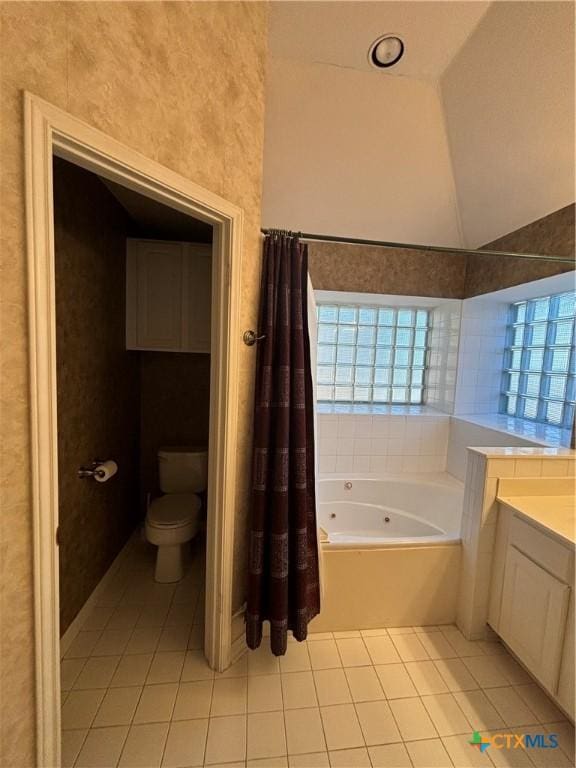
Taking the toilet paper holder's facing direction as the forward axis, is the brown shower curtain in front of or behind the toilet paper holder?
in front

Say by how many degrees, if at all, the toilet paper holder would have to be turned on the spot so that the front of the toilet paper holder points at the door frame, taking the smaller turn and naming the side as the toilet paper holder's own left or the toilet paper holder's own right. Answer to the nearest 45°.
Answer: approximately 90° to the toilet paper holder's own right

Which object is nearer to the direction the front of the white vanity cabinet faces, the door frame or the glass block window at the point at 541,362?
the door frame

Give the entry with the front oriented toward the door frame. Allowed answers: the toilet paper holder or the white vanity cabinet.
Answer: the white vanity cabinet

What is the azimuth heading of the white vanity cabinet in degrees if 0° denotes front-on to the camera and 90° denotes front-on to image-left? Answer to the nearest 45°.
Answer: approximately 45°

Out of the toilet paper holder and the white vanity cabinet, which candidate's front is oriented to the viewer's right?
the toilet paper holder

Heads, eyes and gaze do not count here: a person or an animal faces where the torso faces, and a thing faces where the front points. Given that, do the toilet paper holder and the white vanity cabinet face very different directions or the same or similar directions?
very different directions

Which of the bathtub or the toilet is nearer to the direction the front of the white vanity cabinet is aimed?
the toilet

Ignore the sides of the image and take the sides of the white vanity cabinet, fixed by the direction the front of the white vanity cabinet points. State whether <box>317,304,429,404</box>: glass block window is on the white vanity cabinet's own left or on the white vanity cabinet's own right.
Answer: on the white vanity cabinet's own right

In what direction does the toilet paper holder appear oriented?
to the viewer's right

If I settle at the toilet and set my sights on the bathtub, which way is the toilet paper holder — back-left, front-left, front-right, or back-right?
back-right

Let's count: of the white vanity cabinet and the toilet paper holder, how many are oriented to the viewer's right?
1

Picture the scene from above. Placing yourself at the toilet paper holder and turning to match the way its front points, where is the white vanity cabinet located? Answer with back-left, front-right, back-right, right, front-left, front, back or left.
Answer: front-right
